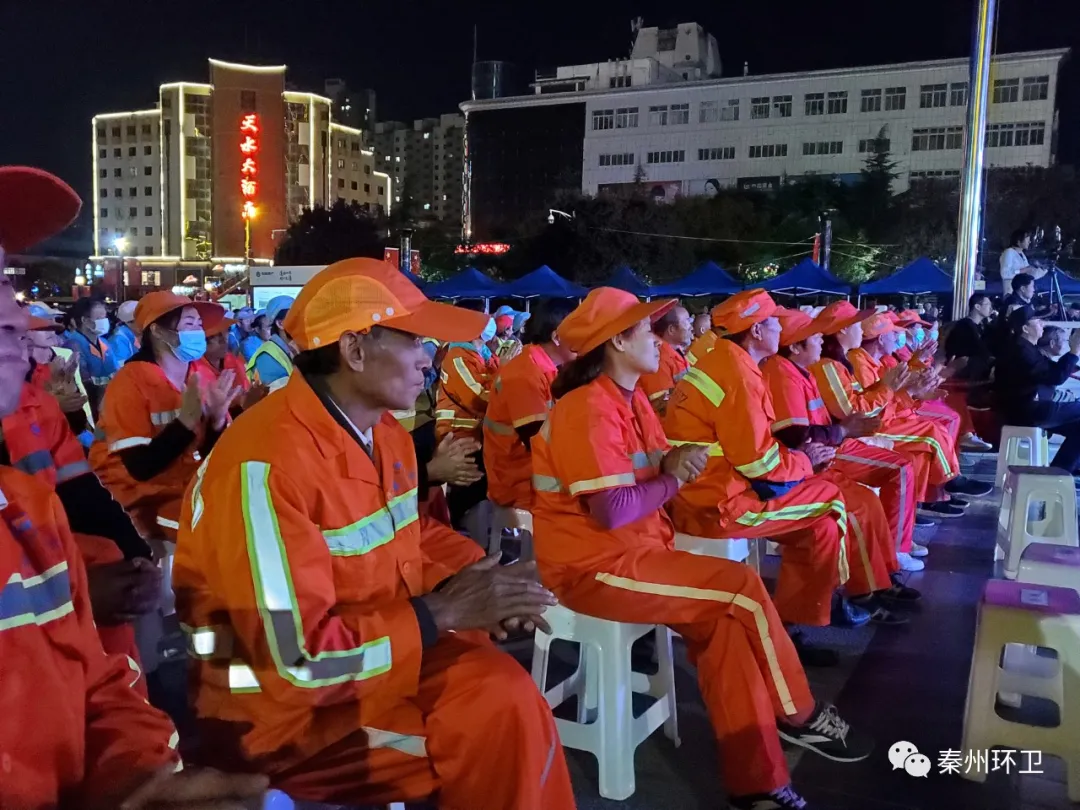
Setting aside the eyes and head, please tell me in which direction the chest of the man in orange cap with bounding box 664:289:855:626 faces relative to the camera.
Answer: to the viewer's right

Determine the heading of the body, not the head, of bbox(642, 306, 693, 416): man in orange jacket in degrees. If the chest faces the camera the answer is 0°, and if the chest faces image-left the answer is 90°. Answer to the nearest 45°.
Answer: approximately 270°

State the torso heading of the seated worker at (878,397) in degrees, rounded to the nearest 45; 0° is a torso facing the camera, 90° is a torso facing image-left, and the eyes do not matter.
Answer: approximately 270°

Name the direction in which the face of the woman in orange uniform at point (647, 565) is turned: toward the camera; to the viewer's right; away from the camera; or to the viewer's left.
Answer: to the viewer's right

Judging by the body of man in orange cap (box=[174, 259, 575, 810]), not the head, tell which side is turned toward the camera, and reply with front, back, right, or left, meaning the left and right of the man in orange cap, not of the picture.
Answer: right

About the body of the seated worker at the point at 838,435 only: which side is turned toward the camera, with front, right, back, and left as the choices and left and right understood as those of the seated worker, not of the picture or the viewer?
right

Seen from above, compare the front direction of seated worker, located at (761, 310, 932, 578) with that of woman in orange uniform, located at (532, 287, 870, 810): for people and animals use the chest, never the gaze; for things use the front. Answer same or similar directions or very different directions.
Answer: same or similar directions

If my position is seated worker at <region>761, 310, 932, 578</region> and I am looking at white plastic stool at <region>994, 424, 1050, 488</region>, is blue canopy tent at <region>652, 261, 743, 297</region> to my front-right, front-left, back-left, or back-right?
front-left

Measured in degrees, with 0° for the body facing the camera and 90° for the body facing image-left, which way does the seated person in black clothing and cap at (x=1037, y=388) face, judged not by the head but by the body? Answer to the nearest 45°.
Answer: approximately 270°

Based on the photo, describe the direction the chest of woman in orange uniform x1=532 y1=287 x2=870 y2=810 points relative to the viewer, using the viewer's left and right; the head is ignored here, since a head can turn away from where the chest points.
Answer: facing to the right of the viewer

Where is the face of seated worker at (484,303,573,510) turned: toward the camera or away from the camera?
away from the camera

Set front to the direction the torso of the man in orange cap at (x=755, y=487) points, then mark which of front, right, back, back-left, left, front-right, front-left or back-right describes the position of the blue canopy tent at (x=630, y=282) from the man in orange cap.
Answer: left
